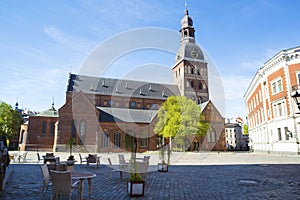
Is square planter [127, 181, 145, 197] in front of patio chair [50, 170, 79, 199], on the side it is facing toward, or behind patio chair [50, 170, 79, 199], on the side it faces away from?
in front

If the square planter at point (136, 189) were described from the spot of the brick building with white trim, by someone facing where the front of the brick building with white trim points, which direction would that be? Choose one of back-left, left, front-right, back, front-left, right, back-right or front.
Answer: front-left

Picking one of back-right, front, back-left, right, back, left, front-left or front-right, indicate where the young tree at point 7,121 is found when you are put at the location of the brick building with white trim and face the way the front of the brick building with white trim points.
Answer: front-right

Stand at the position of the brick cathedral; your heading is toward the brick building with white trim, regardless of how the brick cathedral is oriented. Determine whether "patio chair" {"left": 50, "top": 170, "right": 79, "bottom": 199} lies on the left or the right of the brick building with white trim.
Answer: right

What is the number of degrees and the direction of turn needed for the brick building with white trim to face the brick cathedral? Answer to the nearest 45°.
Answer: approximately 45° to its right

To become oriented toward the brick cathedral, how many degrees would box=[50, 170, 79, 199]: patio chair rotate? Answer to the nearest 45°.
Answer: approximately 45° to its left

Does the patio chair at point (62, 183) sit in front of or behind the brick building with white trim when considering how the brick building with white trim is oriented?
in front

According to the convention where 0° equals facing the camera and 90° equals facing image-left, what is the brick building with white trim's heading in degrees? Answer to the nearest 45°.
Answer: approximately 45°
